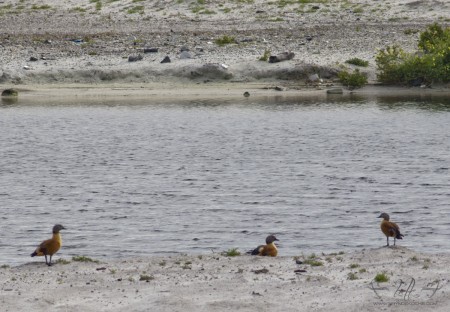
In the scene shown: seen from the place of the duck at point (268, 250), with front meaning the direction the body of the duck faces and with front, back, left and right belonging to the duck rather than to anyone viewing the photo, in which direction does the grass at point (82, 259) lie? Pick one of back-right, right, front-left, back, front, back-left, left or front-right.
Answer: back

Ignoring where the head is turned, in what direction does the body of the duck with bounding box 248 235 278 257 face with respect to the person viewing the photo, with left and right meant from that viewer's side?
facing to the right of the viewer

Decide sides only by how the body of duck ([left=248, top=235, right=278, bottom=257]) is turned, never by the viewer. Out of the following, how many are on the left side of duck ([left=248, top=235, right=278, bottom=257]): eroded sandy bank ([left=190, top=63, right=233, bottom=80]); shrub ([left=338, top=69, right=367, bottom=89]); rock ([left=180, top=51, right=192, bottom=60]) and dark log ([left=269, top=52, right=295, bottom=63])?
4

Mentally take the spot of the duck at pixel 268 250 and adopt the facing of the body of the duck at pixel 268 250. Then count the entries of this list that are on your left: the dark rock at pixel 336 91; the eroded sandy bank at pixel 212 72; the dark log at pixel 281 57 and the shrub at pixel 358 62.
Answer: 4

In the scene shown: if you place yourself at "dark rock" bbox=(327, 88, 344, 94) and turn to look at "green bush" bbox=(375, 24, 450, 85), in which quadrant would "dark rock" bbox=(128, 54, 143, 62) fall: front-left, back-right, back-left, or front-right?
back-left

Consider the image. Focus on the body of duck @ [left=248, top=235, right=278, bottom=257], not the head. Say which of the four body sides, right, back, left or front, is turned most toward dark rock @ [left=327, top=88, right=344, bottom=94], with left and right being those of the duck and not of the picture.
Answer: left

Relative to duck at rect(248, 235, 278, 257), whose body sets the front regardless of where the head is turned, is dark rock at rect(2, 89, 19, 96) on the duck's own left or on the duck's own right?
on the duck's own left

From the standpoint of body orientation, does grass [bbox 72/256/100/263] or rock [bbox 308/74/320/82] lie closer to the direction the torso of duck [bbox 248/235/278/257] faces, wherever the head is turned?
the rock

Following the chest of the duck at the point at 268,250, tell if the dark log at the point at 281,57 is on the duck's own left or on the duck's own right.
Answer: on the duck's own left

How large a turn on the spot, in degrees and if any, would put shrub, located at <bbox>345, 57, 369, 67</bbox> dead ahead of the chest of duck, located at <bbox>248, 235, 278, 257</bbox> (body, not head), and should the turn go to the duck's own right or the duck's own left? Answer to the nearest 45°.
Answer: approximately 90° to the duck's own left

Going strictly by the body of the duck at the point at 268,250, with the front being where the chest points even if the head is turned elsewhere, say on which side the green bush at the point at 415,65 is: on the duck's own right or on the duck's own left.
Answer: on the duck's own left

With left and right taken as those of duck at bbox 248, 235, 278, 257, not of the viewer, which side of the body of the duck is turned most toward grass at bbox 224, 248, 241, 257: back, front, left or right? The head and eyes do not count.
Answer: back

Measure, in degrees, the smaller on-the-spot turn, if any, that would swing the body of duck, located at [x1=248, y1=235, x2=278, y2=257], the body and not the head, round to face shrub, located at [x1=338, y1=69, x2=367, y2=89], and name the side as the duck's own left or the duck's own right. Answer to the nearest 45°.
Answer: approximately 90° to the duck's own left

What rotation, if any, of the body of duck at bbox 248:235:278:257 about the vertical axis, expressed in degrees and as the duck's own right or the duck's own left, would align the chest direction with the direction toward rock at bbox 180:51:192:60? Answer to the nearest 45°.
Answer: approximately 90° to the duck's own left
